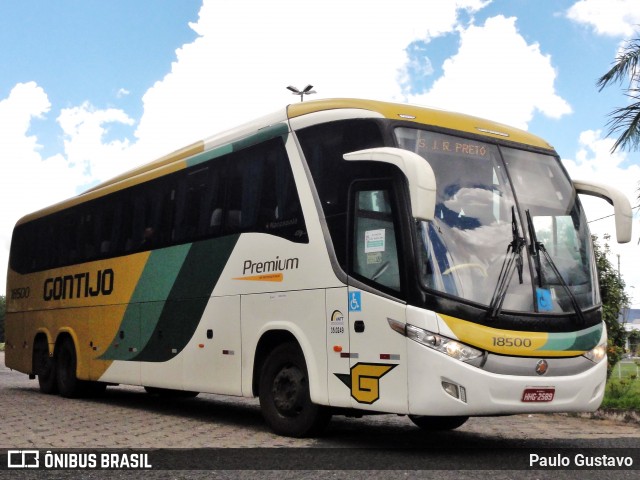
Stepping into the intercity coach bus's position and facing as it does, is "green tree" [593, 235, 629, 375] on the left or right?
on its left

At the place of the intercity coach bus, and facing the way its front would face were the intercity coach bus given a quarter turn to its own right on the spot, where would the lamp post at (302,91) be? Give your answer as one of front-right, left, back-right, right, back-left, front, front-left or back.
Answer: back-right

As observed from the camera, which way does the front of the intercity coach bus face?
facing the viewer and to the right of the viewer

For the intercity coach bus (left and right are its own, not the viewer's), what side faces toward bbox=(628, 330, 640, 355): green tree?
left
